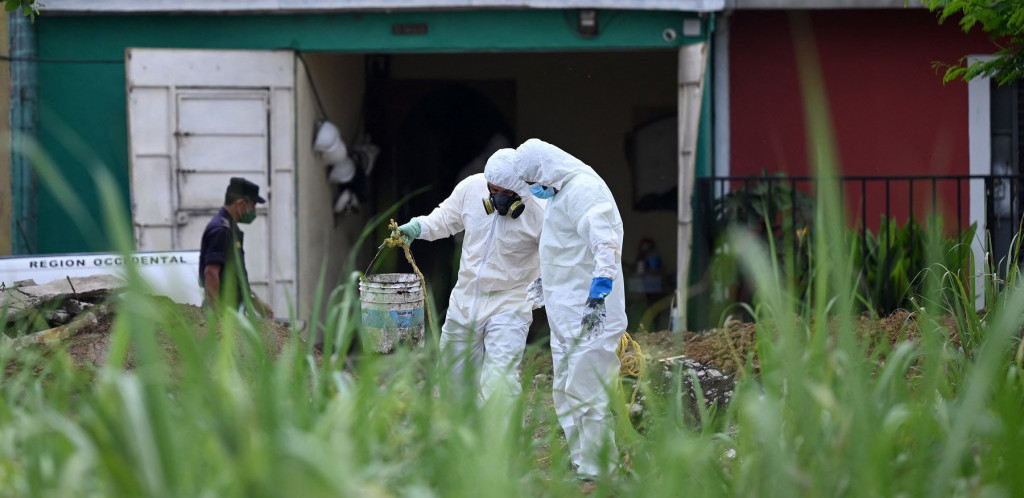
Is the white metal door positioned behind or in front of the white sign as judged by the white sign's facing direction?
behind

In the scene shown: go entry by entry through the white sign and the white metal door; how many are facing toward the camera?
2

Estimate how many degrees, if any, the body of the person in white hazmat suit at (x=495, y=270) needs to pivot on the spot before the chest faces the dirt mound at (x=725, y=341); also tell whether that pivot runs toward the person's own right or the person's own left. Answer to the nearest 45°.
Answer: approximately 135° to the person's own left

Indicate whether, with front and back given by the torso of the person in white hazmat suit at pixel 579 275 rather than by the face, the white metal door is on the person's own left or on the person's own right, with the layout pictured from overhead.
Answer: on the person's own right

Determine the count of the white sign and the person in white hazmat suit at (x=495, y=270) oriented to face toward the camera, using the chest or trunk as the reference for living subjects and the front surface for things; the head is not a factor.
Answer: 2

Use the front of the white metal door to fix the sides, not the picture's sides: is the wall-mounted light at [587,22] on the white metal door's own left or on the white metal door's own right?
on the white metal door's own left

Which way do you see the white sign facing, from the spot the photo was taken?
facing the viewer

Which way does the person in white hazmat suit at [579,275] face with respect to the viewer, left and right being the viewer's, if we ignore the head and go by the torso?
facing the viewer and to the left of the viewer

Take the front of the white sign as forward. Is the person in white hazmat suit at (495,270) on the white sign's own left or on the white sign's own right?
on the white sign's own left

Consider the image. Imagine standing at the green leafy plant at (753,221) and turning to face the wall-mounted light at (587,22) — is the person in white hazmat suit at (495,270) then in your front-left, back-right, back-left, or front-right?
front-left

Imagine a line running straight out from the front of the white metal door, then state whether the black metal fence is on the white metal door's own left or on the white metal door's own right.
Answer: on the white metal door's own left

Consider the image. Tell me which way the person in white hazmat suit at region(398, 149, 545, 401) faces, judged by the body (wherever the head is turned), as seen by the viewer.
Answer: toward the camera

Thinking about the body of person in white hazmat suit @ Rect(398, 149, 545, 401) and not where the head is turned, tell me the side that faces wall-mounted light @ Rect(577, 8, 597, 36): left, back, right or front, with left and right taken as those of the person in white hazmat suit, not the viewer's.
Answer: back

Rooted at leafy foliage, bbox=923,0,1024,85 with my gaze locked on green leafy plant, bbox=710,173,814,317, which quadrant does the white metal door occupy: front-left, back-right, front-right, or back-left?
front-left
